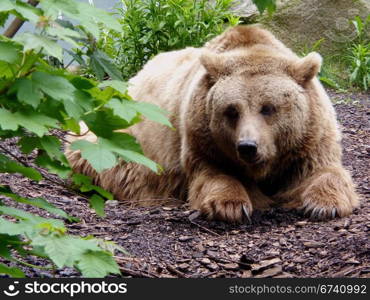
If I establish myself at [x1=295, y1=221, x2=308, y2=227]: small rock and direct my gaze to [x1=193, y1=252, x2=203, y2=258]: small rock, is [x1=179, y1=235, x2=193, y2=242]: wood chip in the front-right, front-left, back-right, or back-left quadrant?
front-right

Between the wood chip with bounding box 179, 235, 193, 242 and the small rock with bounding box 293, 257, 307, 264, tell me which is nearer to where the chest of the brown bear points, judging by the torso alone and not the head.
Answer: the small rock

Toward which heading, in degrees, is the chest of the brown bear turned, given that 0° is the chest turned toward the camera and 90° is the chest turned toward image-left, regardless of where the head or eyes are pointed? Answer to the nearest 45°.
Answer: approximately 315°

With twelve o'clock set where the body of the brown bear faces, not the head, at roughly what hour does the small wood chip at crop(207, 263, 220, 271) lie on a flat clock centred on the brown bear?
The small wood chip is roughly at 2 o'clock from the brown bear.

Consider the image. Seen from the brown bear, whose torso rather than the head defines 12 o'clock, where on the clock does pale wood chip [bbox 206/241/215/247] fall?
The pale wood chip is roughly at 2 o'clock from the brown bear.

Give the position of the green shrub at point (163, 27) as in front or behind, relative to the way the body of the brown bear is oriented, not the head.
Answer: behind

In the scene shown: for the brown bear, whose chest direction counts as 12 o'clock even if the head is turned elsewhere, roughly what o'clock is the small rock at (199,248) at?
The small rock is roughly at 2 o'clock from the brown bear.

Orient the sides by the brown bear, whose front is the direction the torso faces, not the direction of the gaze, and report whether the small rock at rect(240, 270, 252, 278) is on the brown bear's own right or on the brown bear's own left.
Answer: on the brown bear's own right

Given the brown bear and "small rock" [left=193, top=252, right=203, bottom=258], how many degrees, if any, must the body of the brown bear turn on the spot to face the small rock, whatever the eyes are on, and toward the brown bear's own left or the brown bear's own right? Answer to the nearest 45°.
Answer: approximately 45° to the brown bear's own right

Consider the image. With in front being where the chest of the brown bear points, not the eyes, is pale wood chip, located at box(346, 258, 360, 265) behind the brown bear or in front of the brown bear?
in front

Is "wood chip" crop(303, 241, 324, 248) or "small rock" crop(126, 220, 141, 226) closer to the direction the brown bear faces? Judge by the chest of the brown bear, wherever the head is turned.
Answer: the wood chip

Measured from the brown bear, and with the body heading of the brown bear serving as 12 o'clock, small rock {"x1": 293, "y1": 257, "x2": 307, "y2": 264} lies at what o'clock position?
The small rock is roughly at 1 o'clock from the brown bear.

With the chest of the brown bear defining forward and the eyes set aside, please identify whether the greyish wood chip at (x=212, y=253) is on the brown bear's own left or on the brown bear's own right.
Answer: on the brown bear's own right

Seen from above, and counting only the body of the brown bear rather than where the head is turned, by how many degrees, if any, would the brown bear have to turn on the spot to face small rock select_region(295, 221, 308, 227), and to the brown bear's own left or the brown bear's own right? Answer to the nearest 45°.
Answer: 0° — it already faces it
